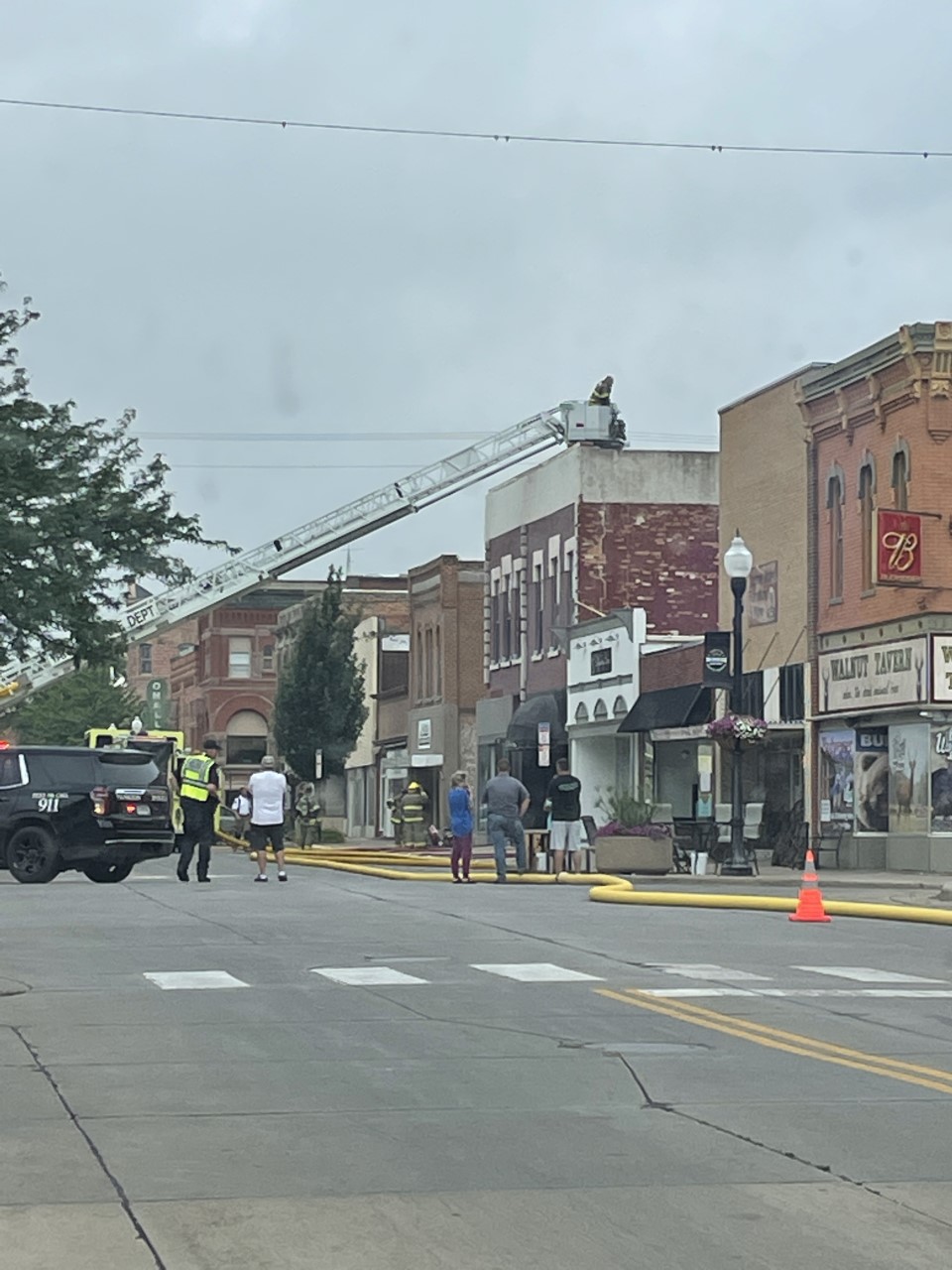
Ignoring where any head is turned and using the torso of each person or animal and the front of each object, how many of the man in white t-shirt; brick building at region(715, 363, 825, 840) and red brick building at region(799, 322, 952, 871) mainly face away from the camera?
1

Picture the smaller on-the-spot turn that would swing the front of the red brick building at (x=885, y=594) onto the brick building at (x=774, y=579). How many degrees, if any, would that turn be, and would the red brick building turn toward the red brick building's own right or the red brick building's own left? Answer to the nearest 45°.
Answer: approximately 90° to the red brick building's own right

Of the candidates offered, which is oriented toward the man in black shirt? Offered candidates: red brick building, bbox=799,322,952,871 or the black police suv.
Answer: the red brick building

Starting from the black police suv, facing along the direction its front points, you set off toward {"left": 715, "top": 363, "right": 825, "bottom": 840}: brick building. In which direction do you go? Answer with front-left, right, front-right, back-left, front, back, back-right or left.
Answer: right

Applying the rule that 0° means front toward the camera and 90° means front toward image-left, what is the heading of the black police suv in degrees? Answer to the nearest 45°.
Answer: approximately 135°

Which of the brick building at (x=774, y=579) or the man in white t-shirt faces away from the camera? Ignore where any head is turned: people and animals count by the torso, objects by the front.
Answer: the man in white t-shirt

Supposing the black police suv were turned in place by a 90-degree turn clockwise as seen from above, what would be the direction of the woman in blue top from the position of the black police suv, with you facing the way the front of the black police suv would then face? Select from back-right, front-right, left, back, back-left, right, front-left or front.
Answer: front-right

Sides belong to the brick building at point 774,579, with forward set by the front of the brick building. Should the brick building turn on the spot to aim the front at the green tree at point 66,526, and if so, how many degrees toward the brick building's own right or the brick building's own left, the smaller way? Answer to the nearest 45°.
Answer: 0° — it already faces it

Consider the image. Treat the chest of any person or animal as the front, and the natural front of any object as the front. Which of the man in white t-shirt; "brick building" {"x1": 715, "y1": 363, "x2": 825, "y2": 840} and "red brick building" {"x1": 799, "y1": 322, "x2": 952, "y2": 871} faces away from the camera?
the man in white t-shirt

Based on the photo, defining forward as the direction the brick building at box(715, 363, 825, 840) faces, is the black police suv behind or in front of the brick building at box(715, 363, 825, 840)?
in front

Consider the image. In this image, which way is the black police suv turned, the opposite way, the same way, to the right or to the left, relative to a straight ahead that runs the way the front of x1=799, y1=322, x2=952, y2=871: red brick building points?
to the right

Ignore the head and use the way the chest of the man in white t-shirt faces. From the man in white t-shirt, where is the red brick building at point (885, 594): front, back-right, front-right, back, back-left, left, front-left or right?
front-right

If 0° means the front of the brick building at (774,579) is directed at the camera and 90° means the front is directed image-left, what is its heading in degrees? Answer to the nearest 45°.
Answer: approximately 45°

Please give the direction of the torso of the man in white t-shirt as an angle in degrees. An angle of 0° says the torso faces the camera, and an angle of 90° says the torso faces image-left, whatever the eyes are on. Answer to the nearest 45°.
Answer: approximately 180°

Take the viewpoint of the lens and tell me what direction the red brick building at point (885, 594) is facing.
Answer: facing the viewer and to the left of the viewer

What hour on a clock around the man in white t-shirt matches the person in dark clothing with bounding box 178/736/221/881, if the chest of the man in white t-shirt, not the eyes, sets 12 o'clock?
The person in dark clothing is roughly at 10 o'clock from the man in white t-shirt.

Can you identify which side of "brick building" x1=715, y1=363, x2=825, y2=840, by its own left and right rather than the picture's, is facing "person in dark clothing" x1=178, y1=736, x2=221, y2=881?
front
